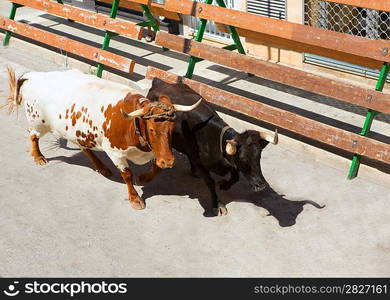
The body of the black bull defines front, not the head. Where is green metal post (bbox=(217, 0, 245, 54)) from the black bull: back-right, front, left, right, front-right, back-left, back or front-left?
back-left

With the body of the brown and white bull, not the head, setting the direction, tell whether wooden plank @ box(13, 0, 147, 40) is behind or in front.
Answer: behind

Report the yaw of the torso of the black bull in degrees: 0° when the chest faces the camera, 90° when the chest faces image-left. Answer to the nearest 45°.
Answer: approximately 315°

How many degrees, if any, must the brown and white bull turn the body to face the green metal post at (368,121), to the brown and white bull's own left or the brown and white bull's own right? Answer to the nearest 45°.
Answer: approximately 45° to the brown and white bull's own left

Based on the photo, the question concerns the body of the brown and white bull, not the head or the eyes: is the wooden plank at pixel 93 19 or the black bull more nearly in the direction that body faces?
the black bull

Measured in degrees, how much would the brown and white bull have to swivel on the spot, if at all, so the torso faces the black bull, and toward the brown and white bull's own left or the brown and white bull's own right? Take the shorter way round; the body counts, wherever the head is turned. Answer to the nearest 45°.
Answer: approximately 45° to the brown and white bull's own left

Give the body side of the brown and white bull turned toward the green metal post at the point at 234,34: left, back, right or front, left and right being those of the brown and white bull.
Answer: left

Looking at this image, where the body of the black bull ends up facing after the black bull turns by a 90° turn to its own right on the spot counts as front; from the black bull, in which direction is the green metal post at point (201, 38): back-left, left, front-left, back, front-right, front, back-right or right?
back-right

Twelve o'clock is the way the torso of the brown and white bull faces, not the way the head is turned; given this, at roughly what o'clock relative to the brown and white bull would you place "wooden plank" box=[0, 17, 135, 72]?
The wooden plank is roughly at 7 o'clock from the brown and white bull.

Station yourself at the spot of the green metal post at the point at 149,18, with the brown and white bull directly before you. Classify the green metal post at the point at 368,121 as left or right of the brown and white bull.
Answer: left

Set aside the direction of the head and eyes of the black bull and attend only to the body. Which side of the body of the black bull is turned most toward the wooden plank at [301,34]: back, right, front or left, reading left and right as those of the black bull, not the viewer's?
left

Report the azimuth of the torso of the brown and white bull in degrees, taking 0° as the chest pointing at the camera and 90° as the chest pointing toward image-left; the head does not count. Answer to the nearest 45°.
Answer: approximately 315°
